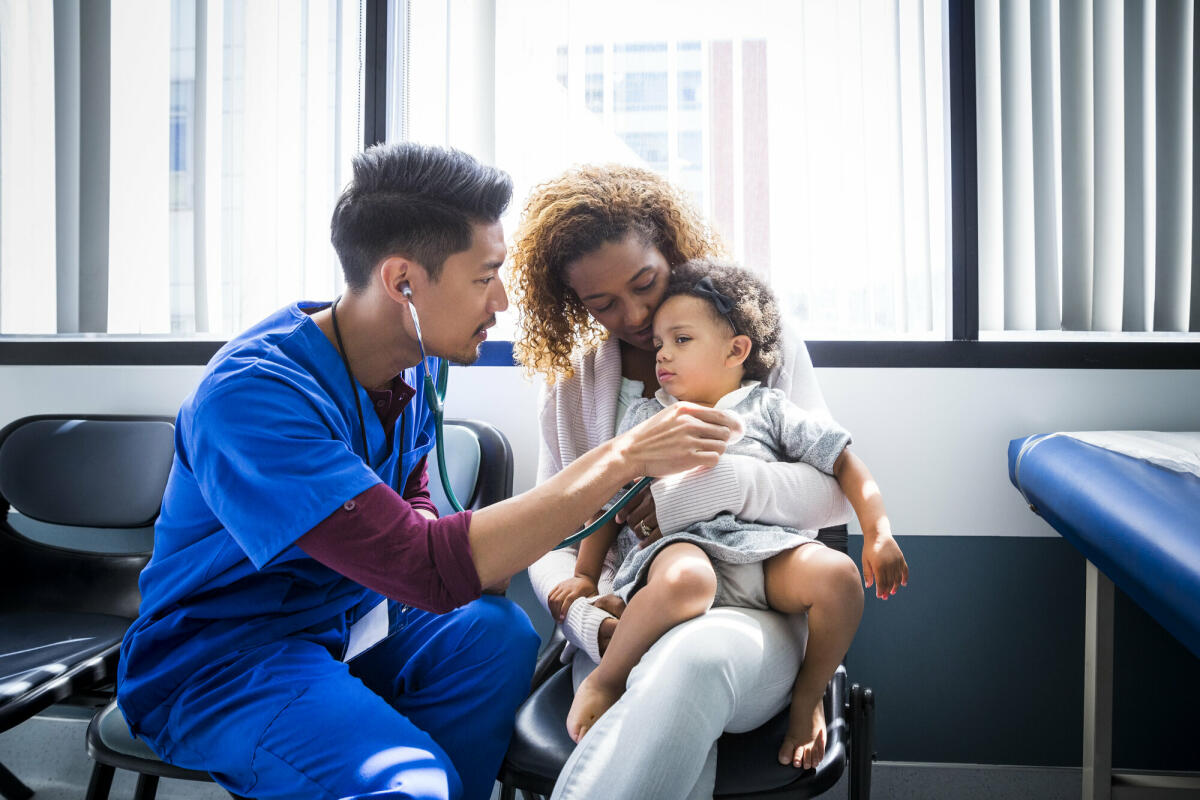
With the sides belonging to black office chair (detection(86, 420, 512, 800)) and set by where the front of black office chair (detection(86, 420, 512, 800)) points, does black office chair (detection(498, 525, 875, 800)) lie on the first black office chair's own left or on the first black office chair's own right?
on the first black office chair's own left

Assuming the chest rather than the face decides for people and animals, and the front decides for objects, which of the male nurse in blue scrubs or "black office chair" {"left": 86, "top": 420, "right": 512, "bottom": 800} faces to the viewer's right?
the male nurse in blue scrubs

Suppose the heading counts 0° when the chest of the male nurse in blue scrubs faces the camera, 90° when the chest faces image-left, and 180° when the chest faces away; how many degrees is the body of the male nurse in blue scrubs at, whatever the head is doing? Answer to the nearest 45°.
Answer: approximately 270°

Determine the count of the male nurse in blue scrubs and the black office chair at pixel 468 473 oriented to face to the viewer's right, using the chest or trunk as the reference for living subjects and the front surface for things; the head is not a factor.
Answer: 1

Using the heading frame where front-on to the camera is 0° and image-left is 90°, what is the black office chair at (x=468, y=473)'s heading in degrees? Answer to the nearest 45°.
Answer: approximately 45°
